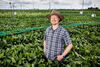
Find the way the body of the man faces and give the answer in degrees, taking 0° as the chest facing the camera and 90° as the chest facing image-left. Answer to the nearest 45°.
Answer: approximately 45°
